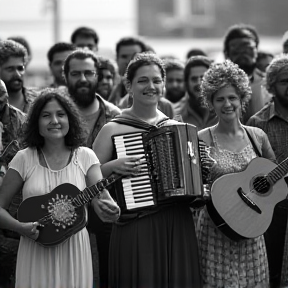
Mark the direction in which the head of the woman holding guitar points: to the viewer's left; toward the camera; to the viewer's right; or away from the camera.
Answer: toward the camera

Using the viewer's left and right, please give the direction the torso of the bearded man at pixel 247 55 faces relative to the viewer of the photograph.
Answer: facing the viewer

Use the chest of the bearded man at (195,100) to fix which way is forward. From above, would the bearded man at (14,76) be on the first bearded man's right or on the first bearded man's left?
on the first bearded man's right

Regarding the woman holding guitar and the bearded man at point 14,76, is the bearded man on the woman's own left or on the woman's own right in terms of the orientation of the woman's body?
on the woman's own right

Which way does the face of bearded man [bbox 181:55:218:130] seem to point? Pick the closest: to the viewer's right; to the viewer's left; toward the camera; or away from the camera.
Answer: toward the camera

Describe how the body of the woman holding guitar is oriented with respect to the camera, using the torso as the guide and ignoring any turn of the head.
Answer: toward the camera

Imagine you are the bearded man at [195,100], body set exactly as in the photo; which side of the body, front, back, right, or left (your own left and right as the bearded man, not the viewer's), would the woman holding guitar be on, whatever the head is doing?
front

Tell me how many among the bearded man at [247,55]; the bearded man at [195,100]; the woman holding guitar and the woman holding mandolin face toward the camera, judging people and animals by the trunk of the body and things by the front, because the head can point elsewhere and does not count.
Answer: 4

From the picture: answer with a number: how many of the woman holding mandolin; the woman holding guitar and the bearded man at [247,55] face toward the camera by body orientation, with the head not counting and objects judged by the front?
3

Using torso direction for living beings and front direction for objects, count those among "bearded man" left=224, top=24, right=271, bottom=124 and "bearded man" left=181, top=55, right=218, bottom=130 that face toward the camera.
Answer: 2

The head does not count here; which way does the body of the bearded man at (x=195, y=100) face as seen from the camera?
toward the camera

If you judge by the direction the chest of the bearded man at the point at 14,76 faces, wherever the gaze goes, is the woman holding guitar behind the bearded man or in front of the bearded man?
in front

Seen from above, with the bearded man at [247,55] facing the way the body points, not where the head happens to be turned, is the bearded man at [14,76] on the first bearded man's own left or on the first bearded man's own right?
on the first bearded man's own right
